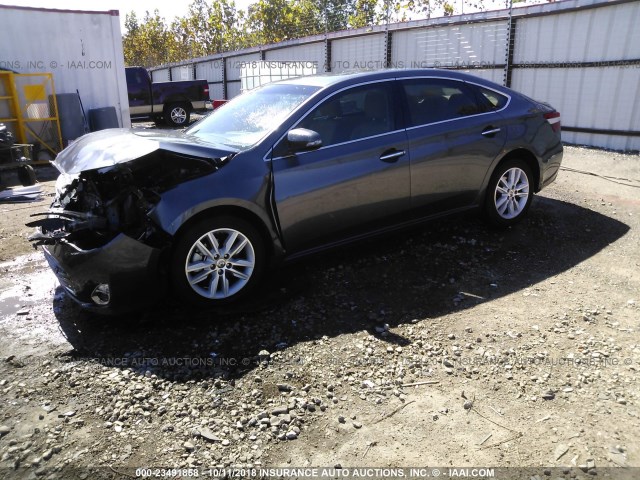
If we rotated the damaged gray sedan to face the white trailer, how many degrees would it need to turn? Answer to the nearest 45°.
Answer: approximately 90° to its right

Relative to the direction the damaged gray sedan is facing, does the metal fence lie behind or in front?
behind

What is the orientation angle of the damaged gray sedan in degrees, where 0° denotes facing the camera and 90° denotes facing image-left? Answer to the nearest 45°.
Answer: approximately 45°
